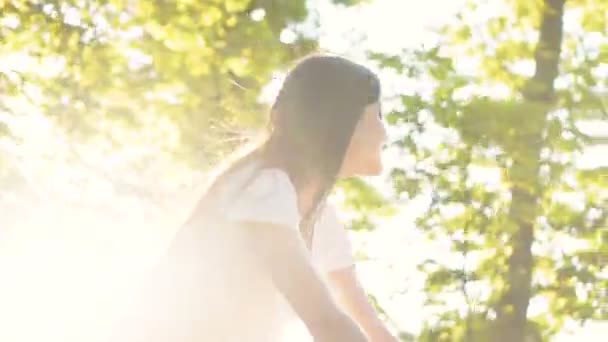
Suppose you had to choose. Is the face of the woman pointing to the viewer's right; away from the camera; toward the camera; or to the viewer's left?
to the viewer's right

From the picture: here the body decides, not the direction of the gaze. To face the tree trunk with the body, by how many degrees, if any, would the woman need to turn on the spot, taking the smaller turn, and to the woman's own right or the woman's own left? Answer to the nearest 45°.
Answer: approximately 45° to the woman's own left

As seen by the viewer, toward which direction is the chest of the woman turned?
to the viewer's right
